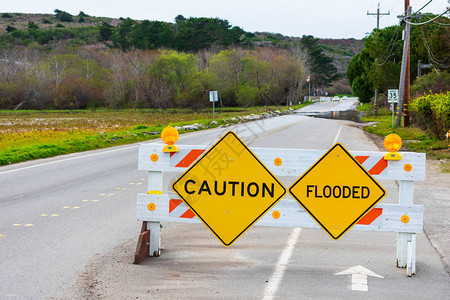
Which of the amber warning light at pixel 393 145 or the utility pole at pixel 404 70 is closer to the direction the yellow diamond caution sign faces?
the amber warning light

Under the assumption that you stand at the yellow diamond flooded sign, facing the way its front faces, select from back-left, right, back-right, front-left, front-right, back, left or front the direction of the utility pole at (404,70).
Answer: back

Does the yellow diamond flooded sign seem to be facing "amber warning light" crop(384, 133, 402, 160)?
no

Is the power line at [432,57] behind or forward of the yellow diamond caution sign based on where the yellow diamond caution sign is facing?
behind

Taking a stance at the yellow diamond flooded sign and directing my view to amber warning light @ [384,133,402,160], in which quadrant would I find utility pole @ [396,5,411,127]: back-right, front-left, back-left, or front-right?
front-left

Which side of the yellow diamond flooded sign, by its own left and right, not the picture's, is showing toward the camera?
front

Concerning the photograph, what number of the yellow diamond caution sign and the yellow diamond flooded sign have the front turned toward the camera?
2

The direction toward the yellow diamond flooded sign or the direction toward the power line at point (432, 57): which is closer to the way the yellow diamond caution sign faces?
the yellow diamond flooded sign

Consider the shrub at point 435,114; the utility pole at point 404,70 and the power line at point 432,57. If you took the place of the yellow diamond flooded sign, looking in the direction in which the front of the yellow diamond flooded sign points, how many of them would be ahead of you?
0

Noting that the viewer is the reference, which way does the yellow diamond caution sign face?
facing the viewer

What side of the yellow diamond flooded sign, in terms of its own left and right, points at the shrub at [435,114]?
back

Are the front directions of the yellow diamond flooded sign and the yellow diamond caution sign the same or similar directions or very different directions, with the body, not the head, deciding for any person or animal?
same or similar directions

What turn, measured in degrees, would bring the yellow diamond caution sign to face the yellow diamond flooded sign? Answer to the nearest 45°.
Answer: approximately 90° to its left

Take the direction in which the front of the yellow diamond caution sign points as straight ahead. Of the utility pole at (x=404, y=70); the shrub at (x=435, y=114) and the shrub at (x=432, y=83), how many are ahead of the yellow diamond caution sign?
0

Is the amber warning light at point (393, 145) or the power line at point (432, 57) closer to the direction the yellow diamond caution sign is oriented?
the amber warning light

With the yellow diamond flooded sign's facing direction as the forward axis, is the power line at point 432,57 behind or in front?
behind

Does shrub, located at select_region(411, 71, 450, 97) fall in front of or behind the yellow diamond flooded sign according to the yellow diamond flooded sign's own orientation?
behind

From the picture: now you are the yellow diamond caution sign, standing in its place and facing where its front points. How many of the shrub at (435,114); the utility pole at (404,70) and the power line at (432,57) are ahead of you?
0
